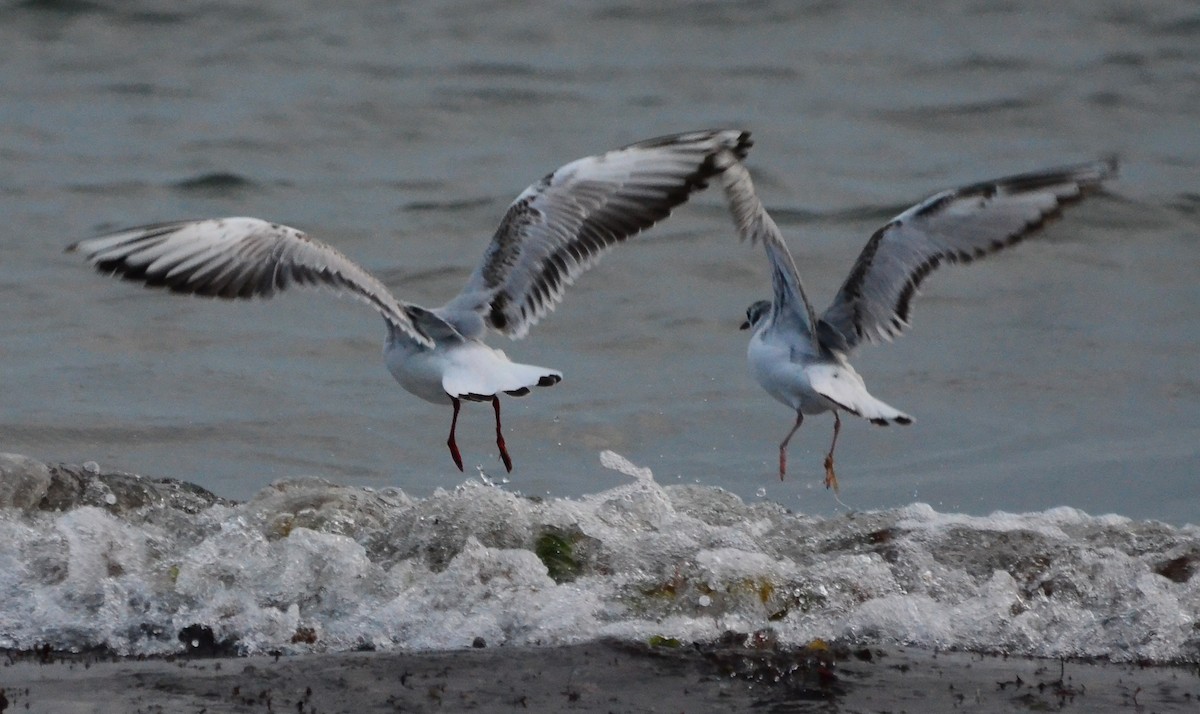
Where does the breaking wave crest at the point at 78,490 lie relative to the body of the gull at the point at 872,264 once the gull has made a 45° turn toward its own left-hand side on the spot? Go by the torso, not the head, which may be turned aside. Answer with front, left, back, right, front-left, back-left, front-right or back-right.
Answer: front

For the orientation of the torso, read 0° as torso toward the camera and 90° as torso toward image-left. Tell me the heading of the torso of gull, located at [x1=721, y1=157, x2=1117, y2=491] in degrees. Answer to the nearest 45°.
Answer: approximately 135°

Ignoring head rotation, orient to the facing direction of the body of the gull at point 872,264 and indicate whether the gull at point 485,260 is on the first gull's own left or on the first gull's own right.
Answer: on the first gull's own left

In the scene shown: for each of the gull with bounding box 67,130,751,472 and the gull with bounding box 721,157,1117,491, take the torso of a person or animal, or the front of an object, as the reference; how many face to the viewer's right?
0

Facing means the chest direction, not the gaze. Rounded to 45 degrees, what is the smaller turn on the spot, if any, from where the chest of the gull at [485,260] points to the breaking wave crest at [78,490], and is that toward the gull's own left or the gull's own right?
approximately 45° to the gull's own left

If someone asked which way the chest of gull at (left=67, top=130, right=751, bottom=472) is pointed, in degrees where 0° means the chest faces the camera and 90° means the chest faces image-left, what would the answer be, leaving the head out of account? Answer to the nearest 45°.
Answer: approximately 135°

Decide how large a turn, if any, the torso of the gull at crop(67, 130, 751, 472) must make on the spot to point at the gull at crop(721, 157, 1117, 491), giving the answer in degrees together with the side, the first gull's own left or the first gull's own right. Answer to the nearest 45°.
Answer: approximately 135° to the first gull's own right
